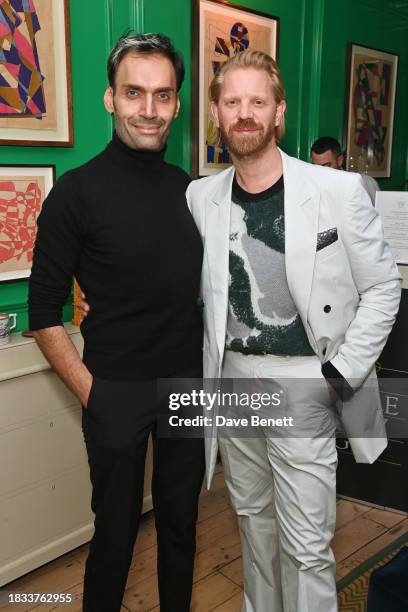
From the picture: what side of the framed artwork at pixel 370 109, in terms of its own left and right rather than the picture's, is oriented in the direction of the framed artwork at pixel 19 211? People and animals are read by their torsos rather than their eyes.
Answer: right

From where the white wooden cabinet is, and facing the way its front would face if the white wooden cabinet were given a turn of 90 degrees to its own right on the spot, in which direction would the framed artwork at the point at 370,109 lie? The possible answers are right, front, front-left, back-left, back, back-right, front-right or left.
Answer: back

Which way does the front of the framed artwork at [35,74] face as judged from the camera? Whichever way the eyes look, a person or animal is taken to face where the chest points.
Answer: facing the viewer

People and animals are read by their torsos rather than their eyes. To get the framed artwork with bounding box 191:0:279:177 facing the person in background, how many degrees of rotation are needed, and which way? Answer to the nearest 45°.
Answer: approximately 90° to its left

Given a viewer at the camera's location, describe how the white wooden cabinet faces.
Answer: facing the viewer and to the right of the viewer

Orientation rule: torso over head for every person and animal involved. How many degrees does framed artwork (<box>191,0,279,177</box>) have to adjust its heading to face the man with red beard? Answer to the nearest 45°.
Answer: approximately 45° to its right

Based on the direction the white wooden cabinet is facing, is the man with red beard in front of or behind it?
in front

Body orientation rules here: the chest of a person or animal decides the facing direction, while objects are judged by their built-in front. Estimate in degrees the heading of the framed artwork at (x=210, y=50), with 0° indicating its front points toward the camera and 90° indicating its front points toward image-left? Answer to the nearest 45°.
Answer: approximately 315°
